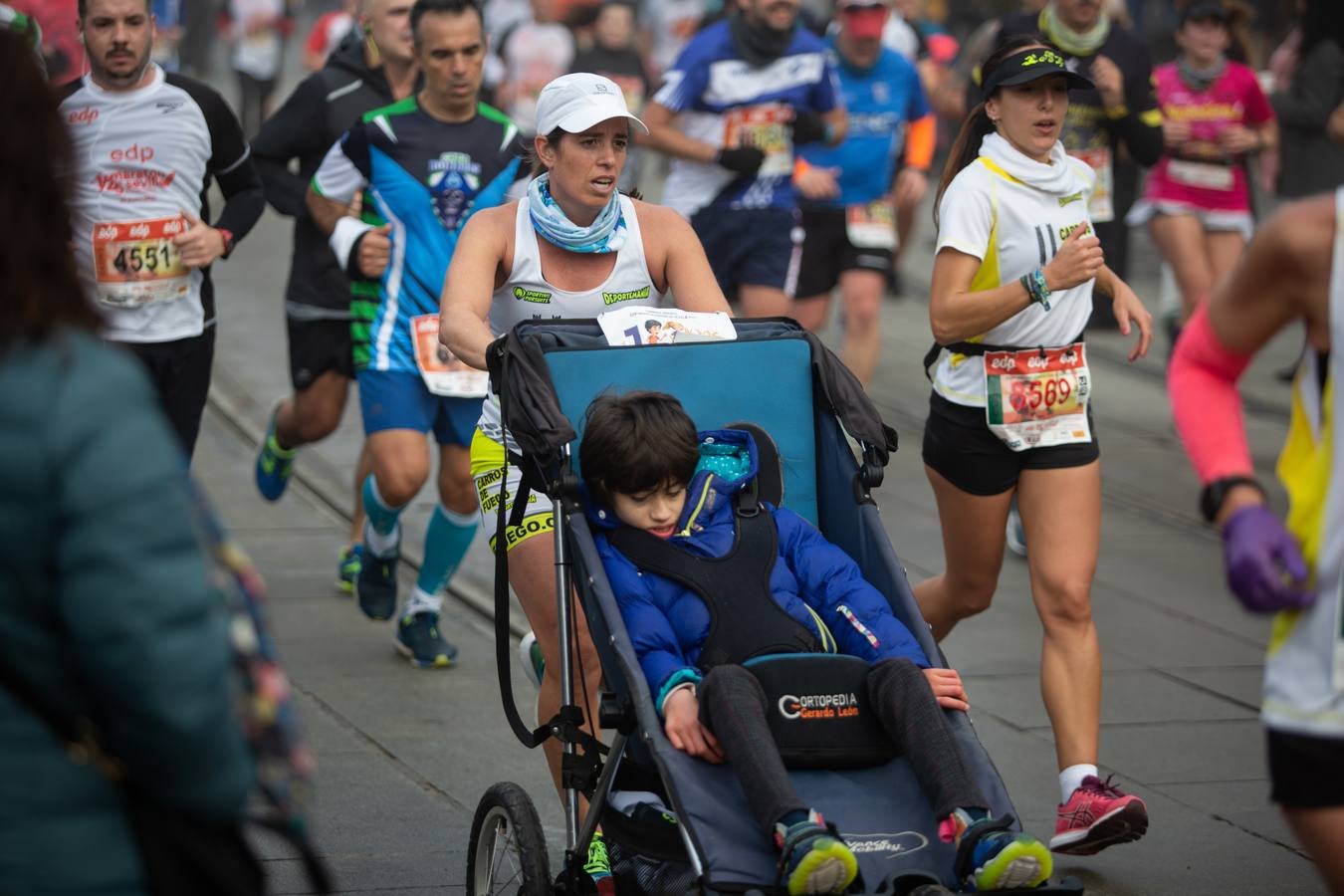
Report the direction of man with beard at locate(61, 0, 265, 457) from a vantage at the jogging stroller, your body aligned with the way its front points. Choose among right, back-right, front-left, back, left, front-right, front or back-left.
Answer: back

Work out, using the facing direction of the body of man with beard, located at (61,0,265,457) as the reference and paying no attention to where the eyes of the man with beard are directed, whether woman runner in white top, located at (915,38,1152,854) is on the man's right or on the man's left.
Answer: on the man's left

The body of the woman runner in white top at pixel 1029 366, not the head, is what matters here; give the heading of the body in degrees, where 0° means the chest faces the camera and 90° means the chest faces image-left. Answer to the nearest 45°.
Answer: approximately 315°

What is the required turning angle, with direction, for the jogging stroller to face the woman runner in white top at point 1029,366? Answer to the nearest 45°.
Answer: approximately 90° to its left
